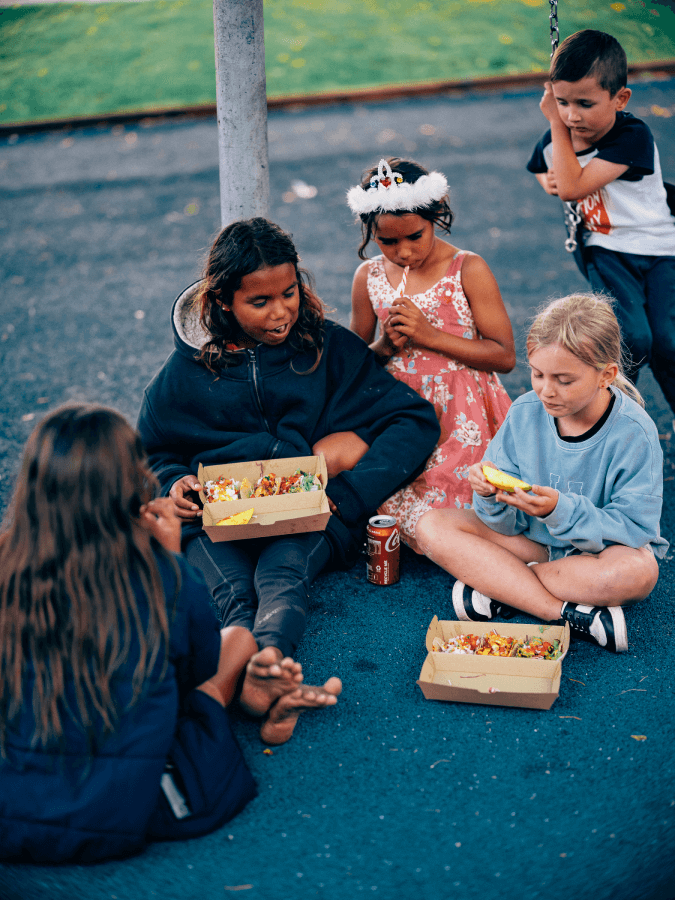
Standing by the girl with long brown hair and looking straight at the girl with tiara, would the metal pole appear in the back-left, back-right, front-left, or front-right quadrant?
front-left

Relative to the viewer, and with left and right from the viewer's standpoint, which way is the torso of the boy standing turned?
facing the viewer and to the left of the viewer

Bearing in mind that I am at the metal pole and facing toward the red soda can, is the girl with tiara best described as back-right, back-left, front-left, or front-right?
front-left

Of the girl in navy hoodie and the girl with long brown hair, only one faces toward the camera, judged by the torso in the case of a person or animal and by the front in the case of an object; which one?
the girl in navy hoodie

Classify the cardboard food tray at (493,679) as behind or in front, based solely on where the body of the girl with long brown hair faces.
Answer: in front

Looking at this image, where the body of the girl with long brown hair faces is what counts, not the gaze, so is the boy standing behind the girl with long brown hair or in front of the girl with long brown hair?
in front

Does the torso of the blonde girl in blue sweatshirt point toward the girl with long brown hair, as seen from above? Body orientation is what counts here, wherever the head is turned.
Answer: yes

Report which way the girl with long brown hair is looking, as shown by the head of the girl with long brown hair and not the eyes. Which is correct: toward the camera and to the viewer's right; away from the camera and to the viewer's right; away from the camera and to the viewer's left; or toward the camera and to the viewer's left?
away from the camera and to the viewer's right

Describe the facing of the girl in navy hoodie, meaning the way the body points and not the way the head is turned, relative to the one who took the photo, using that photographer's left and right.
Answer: facing the viewer

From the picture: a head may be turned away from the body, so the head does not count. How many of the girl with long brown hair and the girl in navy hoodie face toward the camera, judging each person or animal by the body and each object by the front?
1

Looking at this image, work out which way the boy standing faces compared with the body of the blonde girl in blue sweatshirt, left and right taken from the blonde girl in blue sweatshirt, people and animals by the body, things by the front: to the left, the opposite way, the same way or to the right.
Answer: the same way

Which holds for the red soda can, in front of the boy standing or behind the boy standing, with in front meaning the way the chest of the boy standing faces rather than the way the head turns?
in front

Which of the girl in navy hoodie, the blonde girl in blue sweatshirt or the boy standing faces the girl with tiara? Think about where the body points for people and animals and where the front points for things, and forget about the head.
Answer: the boy standing

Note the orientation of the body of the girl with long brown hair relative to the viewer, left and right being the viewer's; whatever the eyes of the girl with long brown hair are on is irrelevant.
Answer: facing away from the viewer and to the right of the viewer
